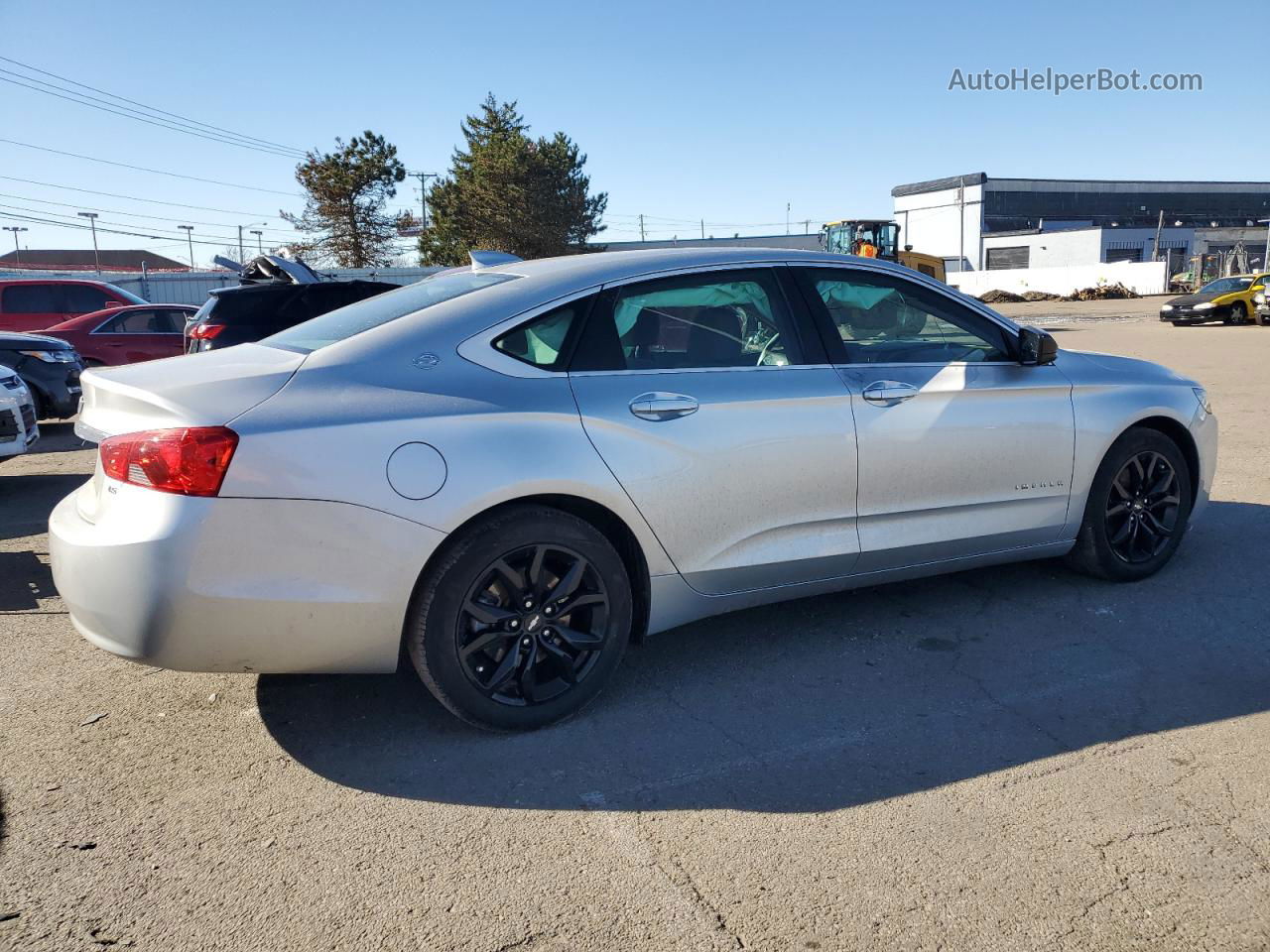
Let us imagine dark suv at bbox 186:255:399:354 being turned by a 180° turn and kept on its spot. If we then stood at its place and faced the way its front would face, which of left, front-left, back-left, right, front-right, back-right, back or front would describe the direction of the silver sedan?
front-left

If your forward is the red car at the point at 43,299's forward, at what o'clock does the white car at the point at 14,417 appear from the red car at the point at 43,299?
The white car is roughly at 3 o'clock from the red car.

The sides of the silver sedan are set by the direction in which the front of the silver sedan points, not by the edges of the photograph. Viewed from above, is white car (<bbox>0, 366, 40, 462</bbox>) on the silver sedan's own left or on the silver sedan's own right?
on the silver sedan's own left

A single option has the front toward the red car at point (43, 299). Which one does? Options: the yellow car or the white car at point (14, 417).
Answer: the yellow car

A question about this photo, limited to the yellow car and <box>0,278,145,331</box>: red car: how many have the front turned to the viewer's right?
1

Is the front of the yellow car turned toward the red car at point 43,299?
yes

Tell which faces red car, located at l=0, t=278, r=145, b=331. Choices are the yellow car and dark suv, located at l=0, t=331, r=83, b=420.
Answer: the yellow car

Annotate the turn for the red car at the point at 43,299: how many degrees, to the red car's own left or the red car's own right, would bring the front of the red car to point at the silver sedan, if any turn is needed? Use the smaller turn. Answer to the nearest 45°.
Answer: approximately 90° to the red car's own right

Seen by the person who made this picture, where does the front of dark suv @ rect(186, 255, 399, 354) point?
facing away from the viewer and to the right of the viewer

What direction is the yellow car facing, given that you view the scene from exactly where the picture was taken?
facing the viewer and to the left of the viewer

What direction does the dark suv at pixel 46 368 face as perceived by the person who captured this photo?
facing the viewer and to the right of the viewer

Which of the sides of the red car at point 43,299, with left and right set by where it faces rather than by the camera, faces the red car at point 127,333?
right

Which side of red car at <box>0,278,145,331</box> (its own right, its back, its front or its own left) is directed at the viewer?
right
